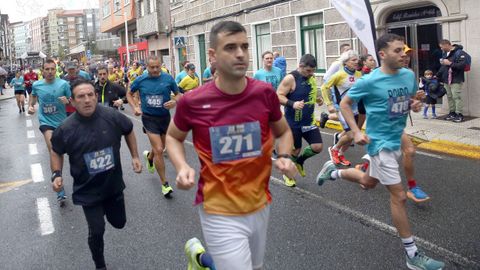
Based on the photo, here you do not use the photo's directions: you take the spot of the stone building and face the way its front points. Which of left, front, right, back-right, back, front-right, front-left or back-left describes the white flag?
front-left

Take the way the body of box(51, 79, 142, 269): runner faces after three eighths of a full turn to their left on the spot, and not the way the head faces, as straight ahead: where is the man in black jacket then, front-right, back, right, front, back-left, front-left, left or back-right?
front

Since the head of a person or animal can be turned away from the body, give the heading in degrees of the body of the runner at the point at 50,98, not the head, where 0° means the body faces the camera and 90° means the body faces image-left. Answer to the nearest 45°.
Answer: approximately 0°

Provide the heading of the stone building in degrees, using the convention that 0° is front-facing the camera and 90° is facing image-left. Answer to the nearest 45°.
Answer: approximately 45°

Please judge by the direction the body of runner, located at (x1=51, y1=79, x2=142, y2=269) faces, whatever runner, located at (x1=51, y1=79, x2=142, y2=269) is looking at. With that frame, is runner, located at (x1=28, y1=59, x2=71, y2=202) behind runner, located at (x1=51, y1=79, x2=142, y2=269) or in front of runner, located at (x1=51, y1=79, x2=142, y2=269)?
behind

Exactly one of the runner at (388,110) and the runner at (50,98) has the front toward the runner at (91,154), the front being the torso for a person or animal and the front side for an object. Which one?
the runner at (50,98)

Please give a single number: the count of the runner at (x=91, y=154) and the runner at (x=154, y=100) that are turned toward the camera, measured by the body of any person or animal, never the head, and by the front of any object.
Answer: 2

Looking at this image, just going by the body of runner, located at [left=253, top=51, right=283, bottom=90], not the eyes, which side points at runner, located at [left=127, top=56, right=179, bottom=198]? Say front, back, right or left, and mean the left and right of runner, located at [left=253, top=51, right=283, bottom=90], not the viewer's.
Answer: right
